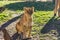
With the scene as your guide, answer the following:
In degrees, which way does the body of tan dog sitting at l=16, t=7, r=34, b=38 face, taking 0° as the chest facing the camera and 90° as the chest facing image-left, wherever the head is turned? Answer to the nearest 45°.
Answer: approximately 315°
